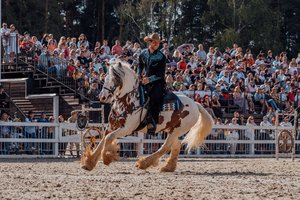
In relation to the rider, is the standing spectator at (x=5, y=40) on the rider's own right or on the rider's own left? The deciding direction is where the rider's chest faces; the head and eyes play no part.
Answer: on the rider's own right

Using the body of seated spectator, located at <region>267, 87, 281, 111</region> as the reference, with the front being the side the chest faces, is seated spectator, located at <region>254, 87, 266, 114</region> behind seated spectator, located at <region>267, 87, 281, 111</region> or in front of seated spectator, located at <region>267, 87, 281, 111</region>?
in front

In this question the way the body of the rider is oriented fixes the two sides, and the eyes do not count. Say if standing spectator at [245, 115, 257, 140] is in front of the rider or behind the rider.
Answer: behind

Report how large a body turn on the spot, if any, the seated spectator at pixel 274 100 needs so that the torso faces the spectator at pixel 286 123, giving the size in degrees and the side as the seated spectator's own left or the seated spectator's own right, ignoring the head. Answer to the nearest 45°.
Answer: approximately 45° to the seated spectator's own left

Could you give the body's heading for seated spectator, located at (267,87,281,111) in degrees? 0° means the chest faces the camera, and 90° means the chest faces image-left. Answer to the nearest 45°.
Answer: approximately 45°

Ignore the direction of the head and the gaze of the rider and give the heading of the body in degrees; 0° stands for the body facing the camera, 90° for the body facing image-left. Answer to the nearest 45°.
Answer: approximately 45°

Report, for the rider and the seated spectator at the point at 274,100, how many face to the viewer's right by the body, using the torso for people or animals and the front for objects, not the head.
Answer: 0

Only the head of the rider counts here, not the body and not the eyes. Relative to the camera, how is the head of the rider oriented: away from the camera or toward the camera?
toward the camera
